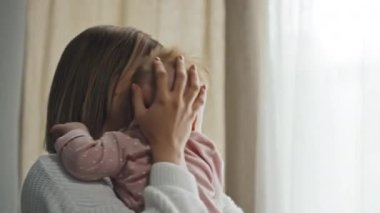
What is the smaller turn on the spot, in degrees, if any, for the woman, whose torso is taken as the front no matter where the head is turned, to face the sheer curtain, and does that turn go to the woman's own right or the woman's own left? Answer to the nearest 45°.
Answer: approximately 45° to the woman's own left

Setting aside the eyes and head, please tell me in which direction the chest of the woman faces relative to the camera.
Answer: to the viewer's right

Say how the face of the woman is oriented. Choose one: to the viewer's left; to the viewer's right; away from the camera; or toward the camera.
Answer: to the viewer's right
